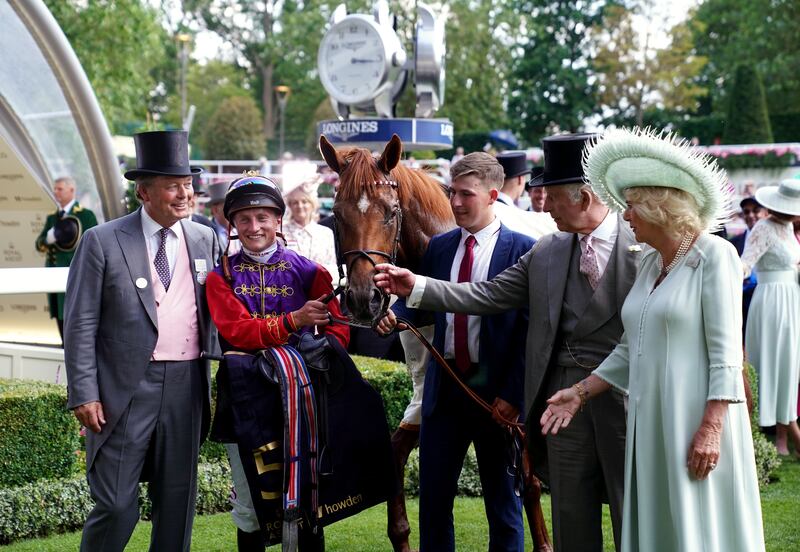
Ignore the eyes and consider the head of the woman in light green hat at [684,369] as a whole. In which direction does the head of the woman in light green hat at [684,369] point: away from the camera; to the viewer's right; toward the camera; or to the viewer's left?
to the viewer's left

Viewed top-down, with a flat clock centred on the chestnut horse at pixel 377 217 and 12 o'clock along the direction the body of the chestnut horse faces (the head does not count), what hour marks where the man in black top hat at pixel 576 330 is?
The man in black top hat is roughly at 10 o'clock from the chestnut horse.

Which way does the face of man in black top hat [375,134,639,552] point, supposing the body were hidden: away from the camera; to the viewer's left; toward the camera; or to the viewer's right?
to the viewer's left

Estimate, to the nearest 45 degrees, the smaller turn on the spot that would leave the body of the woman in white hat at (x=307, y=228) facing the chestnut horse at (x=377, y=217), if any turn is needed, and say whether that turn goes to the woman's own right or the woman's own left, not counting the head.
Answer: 0° — they already face it

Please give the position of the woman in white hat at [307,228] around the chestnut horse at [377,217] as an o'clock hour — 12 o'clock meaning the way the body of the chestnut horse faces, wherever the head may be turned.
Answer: The woman in white hat is roughly at 4 o'clock from the chestnut horse.

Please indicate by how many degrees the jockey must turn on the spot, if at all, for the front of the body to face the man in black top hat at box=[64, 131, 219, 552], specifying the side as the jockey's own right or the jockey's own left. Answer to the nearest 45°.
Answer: approximately 90° to the jockey's own right

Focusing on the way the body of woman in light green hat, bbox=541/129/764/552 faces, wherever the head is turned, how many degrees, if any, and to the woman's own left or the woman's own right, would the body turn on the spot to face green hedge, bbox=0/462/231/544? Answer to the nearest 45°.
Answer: approximately 45° to the woman's own right

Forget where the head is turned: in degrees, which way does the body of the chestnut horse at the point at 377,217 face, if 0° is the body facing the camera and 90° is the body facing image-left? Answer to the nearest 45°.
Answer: approximately 45°

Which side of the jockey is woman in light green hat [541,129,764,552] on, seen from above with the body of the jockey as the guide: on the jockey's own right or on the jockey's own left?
on the jockey's own left

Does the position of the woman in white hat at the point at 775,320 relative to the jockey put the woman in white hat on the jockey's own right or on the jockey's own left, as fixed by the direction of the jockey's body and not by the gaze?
on the jockey's own left
